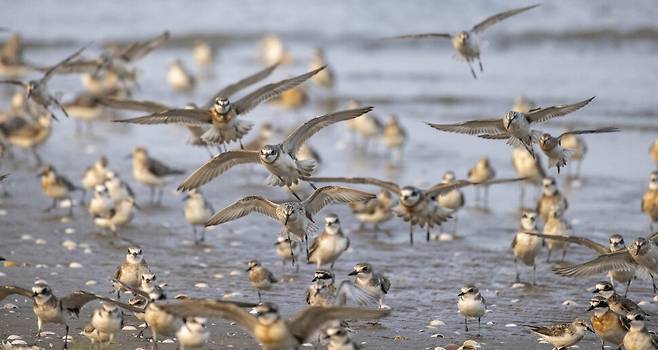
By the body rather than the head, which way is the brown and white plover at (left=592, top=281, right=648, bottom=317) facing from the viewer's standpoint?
to the viewer's left

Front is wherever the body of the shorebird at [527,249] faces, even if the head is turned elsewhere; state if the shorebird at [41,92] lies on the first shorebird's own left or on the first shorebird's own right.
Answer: on the first shorebird's own right

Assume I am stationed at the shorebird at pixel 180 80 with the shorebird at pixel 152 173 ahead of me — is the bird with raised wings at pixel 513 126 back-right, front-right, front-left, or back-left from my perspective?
front-left

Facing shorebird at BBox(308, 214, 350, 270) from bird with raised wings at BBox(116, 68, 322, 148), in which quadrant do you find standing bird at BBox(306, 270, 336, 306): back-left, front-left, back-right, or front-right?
front-right

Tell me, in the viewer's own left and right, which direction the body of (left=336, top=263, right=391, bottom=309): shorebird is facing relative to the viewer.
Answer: facing the viewer and to the left of the viewer

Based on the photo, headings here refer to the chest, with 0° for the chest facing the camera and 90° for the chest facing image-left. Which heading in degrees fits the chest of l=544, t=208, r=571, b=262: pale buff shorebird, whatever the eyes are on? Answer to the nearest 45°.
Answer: approximately 0°

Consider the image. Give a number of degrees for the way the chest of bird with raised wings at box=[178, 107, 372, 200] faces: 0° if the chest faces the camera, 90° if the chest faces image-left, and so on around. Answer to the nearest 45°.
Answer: approximately 45°

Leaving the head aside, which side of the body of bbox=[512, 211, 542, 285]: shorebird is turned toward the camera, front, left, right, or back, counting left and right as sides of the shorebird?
front

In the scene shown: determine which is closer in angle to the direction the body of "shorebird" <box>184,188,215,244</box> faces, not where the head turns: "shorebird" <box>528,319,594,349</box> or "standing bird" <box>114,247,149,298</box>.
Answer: the standing bird

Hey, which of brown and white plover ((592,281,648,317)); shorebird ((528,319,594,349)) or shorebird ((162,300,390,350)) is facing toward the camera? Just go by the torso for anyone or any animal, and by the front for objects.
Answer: shorebird ((162,300,390,350))

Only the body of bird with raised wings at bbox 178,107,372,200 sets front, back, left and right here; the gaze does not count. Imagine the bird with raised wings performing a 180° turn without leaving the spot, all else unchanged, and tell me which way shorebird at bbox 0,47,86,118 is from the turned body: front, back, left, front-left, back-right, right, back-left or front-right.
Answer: left

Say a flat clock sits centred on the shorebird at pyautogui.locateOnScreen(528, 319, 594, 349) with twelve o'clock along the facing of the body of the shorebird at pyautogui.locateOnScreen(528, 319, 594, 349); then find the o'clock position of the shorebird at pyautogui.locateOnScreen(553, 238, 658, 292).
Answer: the shorebird at pyautogui.locateOnScreen(553, 238, 658, 292) is roughly at 10 o'clock from the shorebird at pyautogui.locateOnScreen(528, 319, 594, 349).

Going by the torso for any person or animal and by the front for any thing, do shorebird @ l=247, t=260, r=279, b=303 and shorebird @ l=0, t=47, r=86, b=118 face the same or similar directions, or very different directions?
same or similar directions
